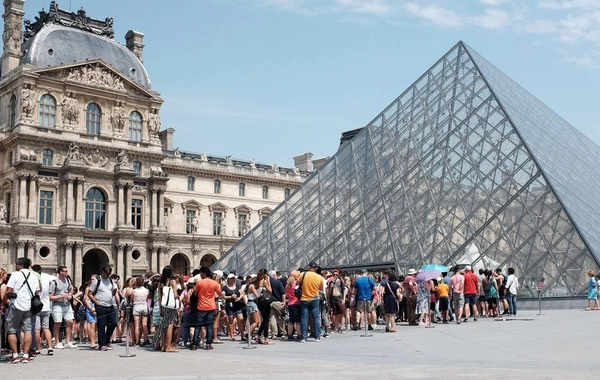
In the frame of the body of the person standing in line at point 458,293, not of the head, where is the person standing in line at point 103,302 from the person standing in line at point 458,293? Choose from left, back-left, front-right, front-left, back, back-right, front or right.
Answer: back-left

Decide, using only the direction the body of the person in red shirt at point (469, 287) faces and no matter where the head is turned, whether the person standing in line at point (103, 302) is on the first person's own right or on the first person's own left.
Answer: on the first person's own left

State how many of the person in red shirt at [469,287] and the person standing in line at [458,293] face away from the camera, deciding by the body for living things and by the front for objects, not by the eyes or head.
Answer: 2

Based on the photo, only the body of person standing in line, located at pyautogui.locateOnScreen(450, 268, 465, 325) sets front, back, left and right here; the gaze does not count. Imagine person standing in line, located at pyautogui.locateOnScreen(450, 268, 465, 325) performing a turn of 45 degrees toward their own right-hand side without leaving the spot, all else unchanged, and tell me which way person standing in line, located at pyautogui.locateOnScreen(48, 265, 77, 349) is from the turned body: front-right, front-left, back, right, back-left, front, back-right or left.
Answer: back

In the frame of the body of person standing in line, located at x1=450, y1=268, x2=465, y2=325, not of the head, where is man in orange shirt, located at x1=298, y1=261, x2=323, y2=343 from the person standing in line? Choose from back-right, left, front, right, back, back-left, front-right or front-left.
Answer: back-left

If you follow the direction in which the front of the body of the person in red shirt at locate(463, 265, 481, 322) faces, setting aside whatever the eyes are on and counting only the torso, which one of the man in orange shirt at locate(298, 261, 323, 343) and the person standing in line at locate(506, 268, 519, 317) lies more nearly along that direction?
the person standing in line

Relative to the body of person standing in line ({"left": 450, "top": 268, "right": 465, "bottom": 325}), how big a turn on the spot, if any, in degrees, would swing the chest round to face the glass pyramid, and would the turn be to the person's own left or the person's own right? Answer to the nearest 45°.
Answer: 0° — they already face it

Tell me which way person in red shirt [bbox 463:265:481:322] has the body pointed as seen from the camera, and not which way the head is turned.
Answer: away from the camera

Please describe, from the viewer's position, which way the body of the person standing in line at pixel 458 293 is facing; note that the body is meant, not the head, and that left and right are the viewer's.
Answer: facing away from the viewer

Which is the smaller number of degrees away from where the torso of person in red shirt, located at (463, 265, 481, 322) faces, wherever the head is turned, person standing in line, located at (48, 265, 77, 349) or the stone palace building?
the stone palace building
